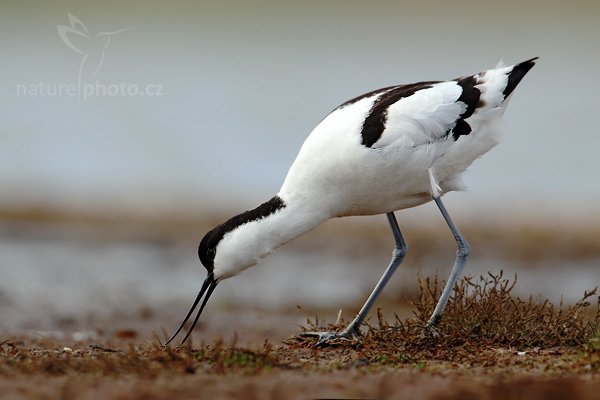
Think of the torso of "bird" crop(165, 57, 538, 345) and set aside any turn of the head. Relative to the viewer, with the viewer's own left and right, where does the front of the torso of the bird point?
facing to the left of the viewer
